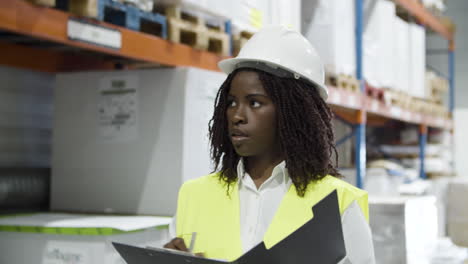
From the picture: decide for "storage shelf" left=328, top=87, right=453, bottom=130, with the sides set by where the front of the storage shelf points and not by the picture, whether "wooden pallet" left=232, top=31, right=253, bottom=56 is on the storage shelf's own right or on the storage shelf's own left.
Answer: on the storage shelf's own right

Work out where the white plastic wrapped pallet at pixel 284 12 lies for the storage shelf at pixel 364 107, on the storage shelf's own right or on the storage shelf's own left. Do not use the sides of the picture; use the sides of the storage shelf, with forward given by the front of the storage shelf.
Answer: on the storage shelf's own right
